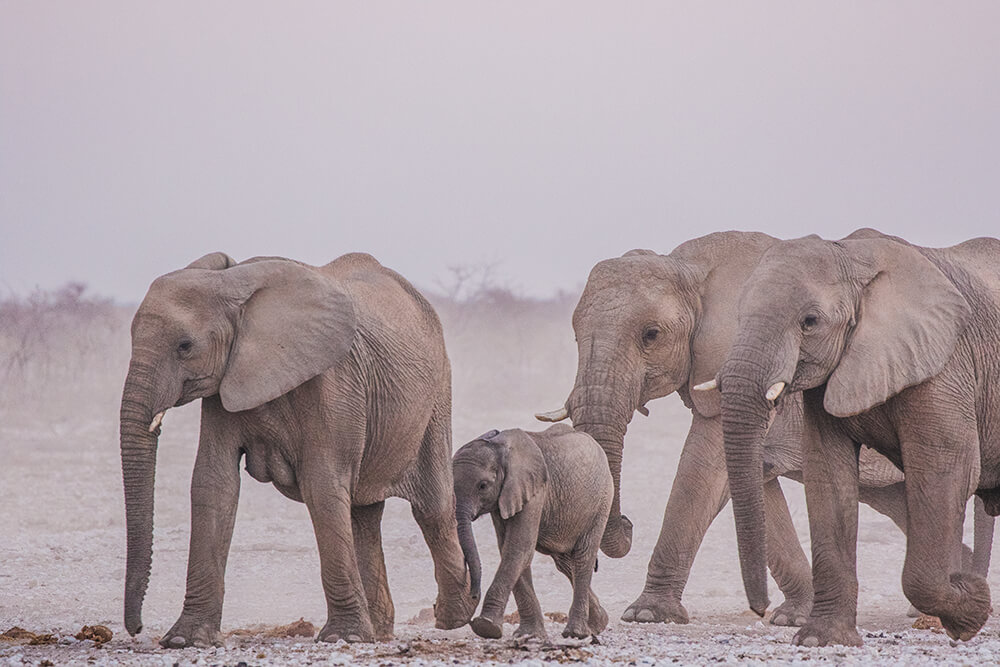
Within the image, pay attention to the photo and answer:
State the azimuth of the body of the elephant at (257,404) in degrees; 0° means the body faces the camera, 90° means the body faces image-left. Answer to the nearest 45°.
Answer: approximately 45°

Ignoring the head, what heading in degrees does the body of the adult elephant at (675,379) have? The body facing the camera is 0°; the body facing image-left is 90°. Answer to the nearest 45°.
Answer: approximately 45°

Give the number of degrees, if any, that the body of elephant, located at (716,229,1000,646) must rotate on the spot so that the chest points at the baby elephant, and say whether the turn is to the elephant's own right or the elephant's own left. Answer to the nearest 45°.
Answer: approximately 45° to the elephant's own right
